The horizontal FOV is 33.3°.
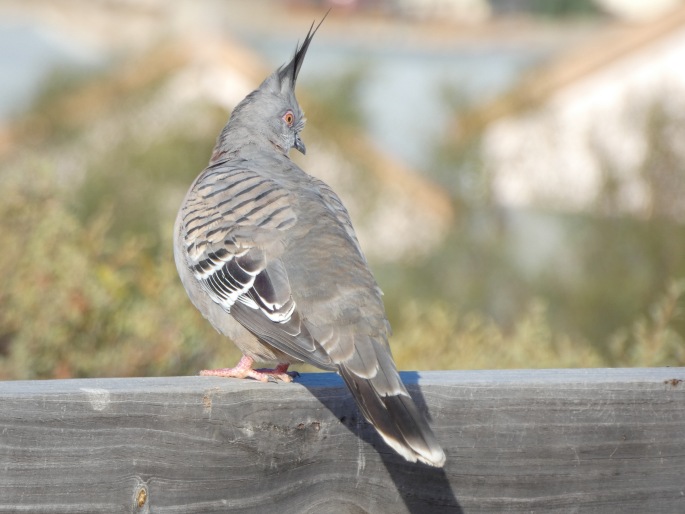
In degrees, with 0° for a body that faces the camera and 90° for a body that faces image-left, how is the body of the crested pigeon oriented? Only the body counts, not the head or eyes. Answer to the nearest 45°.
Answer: approximately 135°
